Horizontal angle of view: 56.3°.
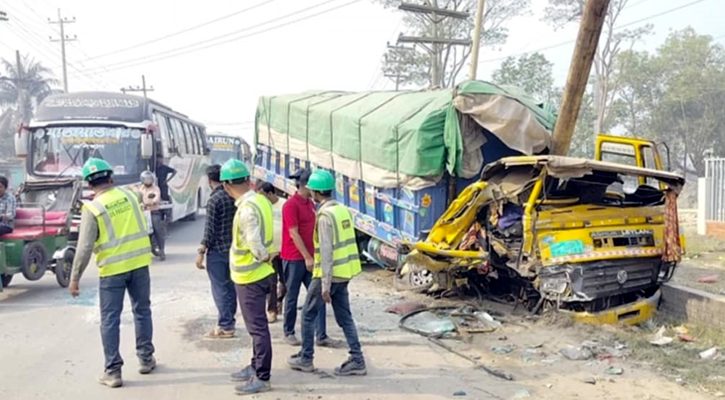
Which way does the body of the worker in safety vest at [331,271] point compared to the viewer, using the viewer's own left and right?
facing away from the viewer and to the left of the viewer

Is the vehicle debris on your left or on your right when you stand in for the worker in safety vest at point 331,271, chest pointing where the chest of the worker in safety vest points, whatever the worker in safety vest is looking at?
on your right

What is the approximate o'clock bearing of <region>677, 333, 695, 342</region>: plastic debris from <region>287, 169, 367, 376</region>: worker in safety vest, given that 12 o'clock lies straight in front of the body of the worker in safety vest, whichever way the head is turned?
The plastic debris is roughly at 4 o'clock from the worker in safety vest.

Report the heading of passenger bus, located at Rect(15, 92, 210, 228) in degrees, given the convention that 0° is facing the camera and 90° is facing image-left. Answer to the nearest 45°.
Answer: approximately 45°

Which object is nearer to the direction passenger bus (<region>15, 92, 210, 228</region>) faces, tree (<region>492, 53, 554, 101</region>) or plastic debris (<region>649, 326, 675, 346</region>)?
the plastic debris

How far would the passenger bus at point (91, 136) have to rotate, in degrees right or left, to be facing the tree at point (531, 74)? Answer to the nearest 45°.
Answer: approximately 180°

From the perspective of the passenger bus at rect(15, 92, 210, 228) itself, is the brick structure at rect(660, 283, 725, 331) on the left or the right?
on its left

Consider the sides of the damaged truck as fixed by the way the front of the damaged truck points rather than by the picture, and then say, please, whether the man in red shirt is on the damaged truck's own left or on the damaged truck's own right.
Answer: on the damaged truck's own right
